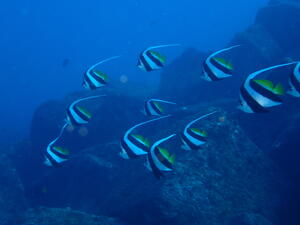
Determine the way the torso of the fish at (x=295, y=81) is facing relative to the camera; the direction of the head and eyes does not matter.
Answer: to the viewer's left

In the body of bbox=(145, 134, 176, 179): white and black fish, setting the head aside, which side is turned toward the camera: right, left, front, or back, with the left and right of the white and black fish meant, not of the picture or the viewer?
left

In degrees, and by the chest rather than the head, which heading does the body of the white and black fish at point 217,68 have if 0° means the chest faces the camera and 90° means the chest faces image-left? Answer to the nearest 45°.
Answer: approximately 90°

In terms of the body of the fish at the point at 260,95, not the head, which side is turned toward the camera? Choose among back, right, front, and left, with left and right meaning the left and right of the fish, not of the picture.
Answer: left

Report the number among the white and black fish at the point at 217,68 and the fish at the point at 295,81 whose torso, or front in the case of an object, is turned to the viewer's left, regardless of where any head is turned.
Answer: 2

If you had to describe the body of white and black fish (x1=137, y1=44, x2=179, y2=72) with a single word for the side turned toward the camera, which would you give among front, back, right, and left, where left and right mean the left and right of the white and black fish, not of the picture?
left
